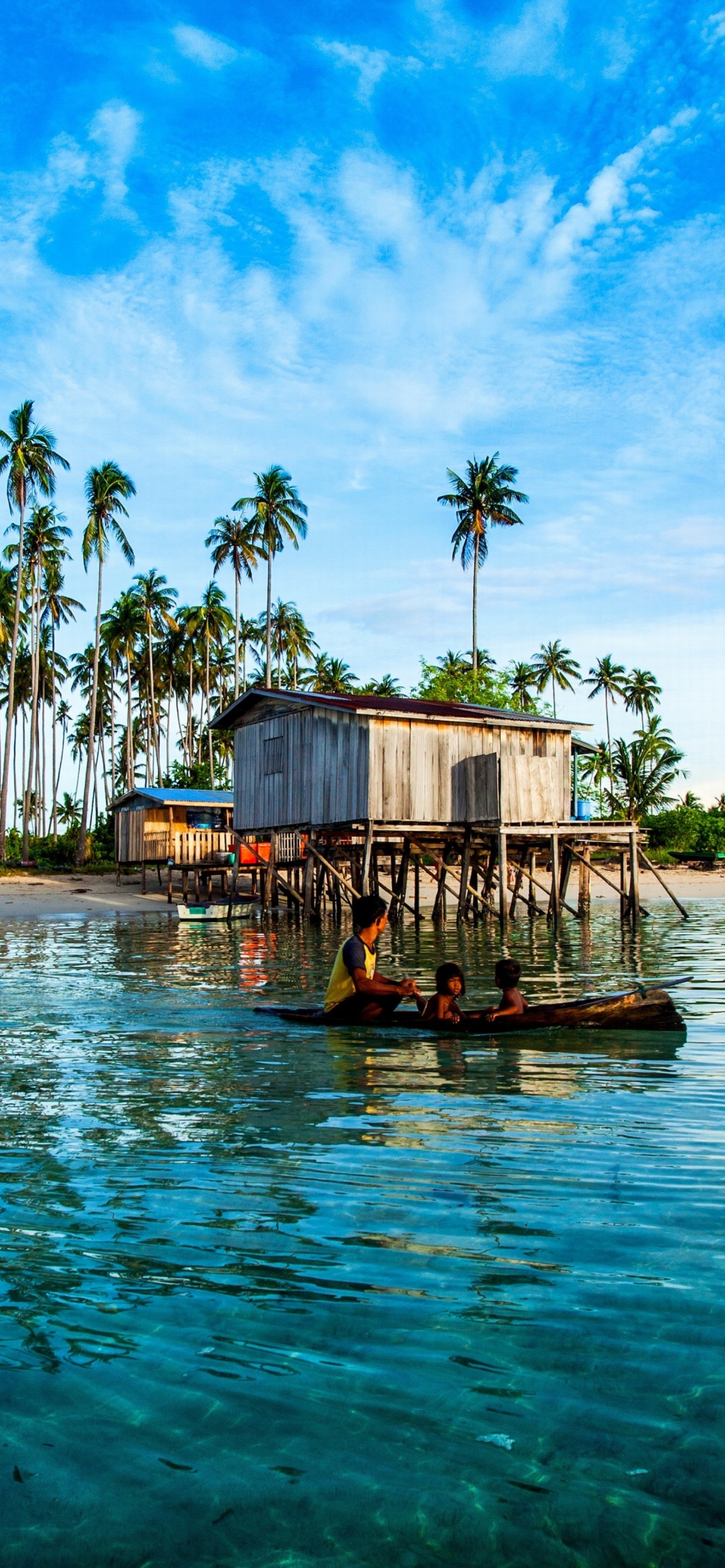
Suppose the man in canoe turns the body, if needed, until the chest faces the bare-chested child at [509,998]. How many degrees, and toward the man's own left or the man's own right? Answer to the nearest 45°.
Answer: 0° — they already face them

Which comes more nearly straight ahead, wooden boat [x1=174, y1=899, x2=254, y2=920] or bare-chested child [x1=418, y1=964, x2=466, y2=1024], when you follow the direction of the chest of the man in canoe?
the bare-chested child

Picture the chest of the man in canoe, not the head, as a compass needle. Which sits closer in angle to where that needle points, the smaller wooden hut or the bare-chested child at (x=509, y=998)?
the bare-chested child

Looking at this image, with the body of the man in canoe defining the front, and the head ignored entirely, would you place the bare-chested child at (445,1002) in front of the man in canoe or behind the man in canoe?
in front

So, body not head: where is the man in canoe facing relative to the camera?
to the viewer's right

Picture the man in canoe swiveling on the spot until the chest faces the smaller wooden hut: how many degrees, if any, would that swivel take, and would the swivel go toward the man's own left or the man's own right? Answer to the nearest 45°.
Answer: approximately 90° to the man's own left
